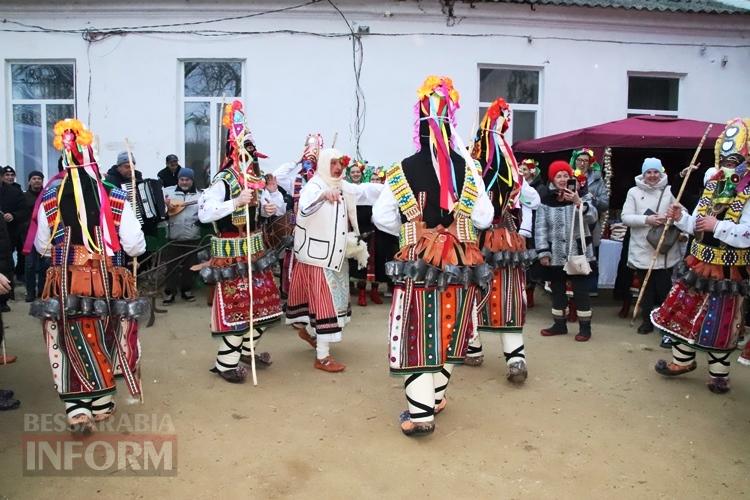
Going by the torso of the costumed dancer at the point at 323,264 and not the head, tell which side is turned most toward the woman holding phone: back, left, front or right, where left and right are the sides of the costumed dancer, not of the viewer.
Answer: left

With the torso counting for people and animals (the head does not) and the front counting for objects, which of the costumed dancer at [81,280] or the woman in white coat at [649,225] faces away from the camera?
the costumed dancer

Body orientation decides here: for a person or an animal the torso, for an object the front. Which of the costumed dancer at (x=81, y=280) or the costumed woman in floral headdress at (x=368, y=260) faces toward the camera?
the costumed woman in floral headdress at (x=368, y=260)

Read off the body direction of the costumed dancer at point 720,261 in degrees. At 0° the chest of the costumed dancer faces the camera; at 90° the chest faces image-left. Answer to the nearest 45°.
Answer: approximately 45°

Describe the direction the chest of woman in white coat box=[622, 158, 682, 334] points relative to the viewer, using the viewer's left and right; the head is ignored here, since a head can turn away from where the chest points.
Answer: facing the viewer

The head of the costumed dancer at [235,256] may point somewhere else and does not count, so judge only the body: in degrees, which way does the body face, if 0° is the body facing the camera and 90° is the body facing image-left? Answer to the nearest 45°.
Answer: approximately 315°

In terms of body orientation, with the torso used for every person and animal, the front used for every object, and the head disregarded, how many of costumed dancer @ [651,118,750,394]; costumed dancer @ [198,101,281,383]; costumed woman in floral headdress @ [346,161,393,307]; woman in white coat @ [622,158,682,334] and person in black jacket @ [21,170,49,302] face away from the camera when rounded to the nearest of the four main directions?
0

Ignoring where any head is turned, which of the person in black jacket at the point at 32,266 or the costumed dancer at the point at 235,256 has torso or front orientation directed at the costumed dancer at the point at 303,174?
the person in black jacket

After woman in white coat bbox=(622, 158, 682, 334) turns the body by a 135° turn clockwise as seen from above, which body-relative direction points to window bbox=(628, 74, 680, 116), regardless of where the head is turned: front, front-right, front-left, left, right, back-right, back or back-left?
front-right

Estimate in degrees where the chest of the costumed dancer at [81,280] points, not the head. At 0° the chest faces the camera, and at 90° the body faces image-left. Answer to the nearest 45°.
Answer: approximately 180°

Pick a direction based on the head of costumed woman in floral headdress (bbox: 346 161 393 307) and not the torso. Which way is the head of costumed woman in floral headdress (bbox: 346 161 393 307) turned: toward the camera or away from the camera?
toward the camera

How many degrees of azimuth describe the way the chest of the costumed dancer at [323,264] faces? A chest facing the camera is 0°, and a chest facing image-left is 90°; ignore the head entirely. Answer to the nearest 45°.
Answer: approximately 315°

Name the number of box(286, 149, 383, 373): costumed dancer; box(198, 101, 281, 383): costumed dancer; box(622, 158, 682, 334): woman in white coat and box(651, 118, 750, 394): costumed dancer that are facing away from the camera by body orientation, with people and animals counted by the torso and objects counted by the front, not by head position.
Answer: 0
